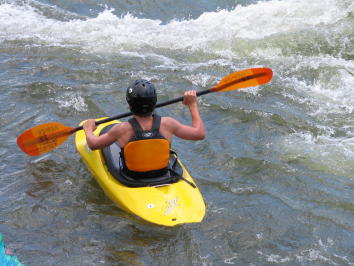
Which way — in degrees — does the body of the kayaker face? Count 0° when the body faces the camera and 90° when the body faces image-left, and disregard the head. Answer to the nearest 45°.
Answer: approximately 180°

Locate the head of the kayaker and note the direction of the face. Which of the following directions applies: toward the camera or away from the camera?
away from the camera
